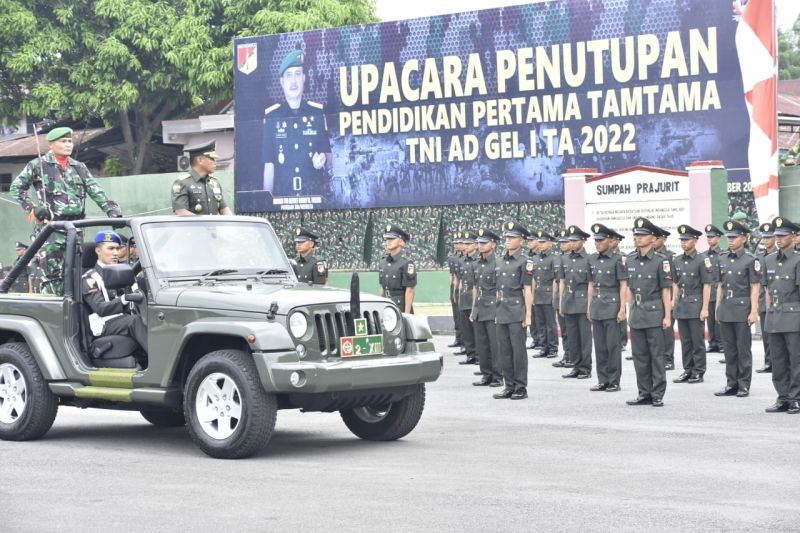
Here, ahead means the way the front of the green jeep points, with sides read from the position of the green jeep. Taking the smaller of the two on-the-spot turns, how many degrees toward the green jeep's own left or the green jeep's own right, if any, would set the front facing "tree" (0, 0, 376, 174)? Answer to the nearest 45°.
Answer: approximately 135° to the green jeep's own left

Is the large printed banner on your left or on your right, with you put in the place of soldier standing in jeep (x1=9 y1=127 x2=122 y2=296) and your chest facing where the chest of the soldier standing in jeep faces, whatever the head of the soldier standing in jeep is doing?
on your left

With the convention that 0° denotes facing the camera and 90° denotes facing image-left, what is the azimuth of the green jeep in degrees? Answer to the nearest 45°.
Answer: approximately 315°

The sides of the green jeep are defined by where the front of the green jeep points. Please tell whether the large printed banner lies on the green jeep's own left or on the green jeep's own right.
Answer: on the green jeep's own left

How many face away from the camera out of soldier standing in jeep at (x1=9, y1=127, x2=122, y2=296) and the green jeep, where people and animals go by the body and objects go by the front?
0

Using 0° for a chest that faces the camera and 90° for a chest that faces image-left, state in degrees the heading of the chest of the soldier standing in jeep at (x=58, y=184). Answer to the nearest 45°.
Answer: approximately 315°

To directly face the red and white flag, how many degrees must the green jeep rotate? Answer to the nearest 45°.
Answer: approximately 90° to its left

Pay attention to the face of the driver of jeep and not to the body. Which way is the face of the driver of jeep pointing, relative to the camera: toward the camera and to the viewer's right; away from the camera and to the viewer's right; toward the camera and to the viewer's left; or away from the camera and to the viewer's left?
toward the camera and to the viewer's right
